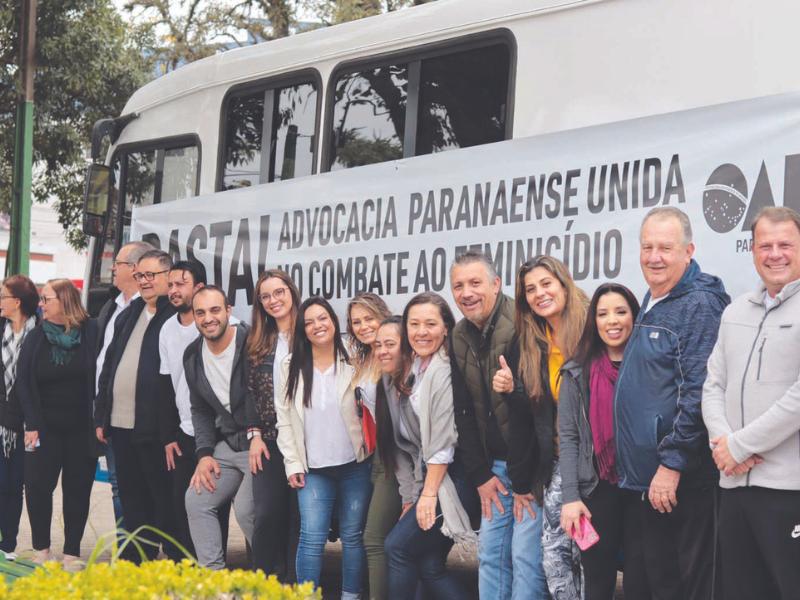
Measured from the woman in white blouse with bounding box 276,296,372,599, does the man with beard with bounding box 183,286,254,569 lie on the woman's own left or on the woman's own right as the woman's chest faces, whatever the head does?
on the woman's own right

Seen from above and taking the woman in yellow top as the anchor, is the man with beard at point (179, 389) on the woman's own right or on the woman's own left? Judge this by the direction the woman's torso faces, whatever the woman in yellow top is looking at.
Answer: on the woman's own right

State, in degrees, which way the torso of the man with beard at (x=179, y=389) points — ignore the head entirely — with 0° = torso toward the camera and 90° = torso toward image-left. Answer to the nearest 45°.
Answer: approximately 45°

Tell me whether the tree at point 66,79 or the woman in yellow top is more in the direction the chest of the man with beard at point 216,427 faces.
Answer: the woman in yellow top

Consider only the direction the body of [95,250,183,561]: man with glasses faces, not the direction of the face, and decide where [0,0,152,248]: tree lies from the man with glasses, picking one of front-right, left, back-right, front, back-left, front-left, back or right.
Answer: back-right

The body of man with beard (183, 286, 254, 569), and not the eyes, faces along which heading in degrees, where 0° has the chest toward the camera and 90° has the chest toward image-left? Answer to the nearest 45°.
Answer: approximately 0°

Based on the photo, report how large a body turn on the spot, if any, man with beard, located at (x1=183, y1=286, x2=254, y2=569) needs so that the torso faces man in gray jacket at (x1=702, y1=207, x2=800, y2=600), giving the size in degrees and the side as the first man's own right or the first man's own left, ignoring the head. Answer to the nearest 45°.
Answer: approximately 45° to the first man's own left
